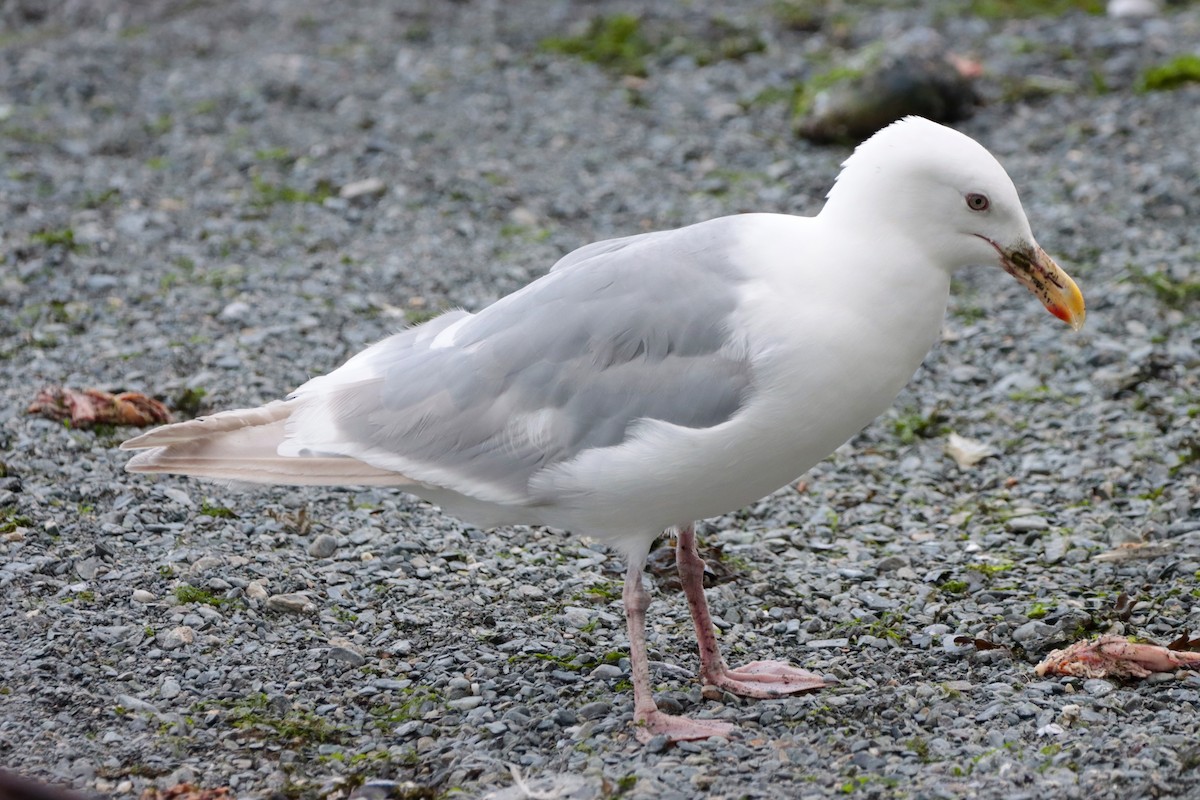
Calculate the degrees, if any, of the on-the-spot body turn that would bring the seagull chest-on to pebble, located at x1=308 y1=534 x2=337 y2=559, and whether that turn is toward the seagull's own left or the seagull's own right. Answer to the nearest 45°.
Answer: approximately 135° to the seagull's own left

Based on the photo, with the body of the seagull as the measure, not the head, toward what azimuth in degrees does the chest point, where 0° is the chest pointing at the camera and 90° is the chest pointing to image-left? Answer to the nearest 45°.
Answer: approximately 270°

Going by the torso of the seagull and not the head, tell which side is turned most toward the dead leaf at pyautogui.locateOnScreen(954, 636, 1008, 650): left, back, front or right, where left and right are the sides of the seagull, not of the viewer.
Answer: front

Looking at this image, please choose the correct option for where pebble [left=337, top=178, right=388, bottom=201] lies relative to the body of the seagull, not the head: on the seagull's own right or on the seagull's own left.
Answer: on the seagull's own left

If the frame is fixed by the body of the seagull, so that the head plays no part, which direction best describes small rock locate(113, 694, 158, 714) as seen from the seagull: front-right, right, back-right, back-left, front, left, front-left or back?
back

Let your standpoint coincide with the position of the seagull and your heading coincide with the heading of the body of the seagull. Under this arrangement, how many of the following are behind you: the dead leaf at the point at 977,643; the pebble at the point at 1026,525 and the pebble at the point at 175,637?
1

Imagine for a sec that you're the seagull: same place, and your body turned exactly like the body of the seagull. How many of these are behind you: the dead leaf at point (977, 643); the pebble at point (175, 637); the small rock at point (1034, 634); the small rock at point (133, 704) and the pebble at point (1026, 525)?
2

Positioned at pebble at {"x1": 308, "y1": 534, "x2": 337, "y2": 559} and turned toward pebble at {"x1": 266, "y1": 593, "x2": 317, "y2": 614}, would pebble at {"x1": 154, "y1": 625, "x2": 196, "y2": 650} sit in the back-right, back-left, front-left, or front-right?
front-right

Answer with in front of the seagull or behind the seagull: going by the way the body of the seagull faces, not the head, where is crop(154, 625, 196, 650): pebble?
behind

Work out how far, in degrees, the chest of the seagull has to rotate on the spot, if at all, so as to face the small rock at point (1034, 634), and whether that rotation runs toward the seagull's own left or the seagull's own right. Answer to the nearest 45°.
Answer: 0° — it already faces it

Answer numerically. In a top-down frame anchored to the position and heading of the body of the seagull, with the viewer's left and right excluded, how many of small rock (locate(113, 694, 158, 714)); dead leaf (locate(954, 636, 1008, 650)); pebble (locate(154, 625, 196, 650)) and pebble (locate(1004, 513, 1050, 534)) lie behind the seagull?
2
